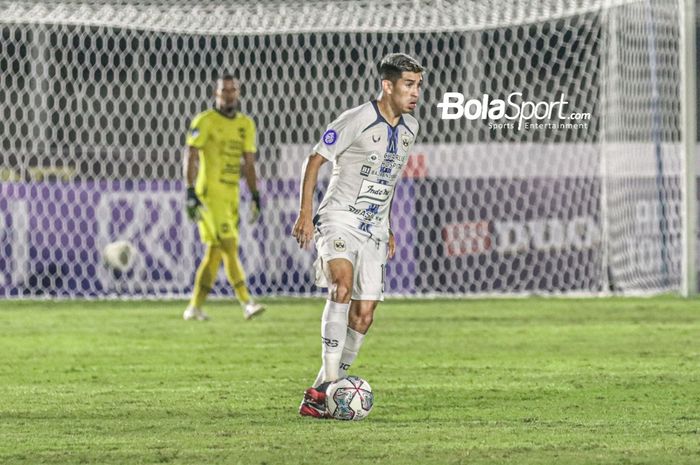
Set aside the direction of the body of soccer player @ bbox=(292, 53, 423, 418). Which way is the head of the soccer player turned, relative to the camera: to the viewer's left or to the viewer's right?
to the viewer's right

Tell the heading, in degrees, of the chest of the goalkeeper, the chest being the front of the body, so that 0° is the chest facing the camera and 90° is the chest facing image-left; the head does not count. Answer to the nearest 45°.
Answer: approximately 315°

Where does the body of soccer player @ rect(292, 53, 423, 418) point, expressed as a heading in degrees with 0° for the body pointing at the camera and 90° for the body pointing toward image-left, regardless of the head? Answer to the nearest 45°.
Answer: approximately 315°

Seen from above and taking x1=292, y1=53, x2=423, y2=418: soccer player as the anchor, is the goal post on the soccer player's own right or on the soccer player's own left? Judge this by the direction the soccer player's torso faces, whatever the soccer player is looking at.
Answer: on the soccer player's own left
